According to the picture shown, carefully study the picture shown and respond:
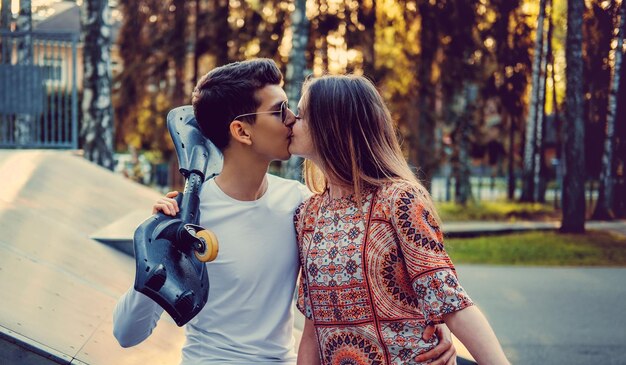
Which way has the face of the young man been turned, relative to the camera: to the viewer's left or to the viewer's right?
to the viewer's right

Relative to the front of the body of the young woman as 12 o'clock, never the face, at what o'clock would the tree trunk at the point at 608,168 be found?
The tree trunk is roughly at 5 o'clock from the young woman.

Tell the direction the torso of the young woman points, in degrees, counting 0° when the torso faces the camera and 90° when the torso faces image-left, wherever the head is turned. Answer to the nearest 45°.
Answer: approximately 45°

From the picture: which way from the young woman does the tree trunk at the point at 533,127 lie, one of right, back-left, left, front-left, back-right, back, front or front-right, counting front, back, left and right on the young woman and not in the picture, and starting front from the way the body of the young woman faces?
back-right

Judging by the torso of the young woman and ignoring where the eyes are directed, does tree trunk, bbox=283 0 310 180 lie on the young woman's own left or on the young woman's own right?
on the young woman's own right

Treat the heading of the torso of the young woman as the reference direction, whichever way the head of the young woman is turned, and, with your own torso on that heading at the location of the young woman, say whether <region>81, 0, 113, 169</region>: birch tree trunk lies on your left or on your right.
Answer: on your right

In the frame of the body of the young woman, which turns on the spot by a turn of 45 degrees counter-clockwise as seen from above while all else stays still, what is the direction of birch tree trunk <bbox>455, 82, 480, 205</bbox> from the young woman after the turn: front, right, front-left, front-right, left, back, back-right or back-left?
back

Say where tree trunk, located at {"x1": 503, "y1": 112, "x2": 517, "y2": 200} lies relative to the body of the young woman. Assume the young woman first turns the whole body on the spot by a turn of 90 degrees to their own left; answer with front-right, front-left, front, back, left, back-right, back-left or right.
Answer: back-left

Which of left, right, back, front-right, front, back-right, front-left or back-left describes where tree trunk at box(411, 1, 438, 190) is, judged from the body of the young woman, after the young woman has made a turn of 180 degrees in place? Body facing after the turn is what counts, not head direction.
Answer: front-left
